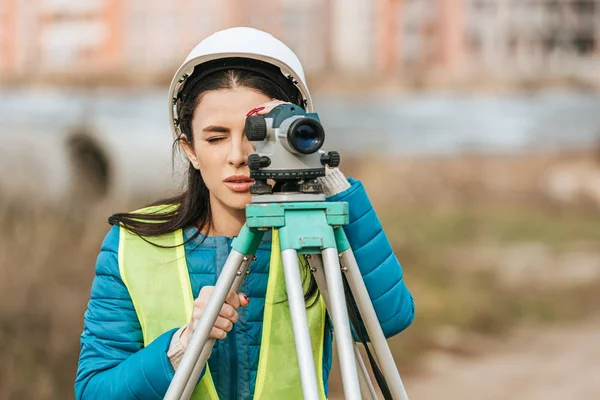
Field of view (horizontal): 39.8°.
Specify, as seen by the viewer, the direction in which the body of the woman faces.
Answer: toward the camera
